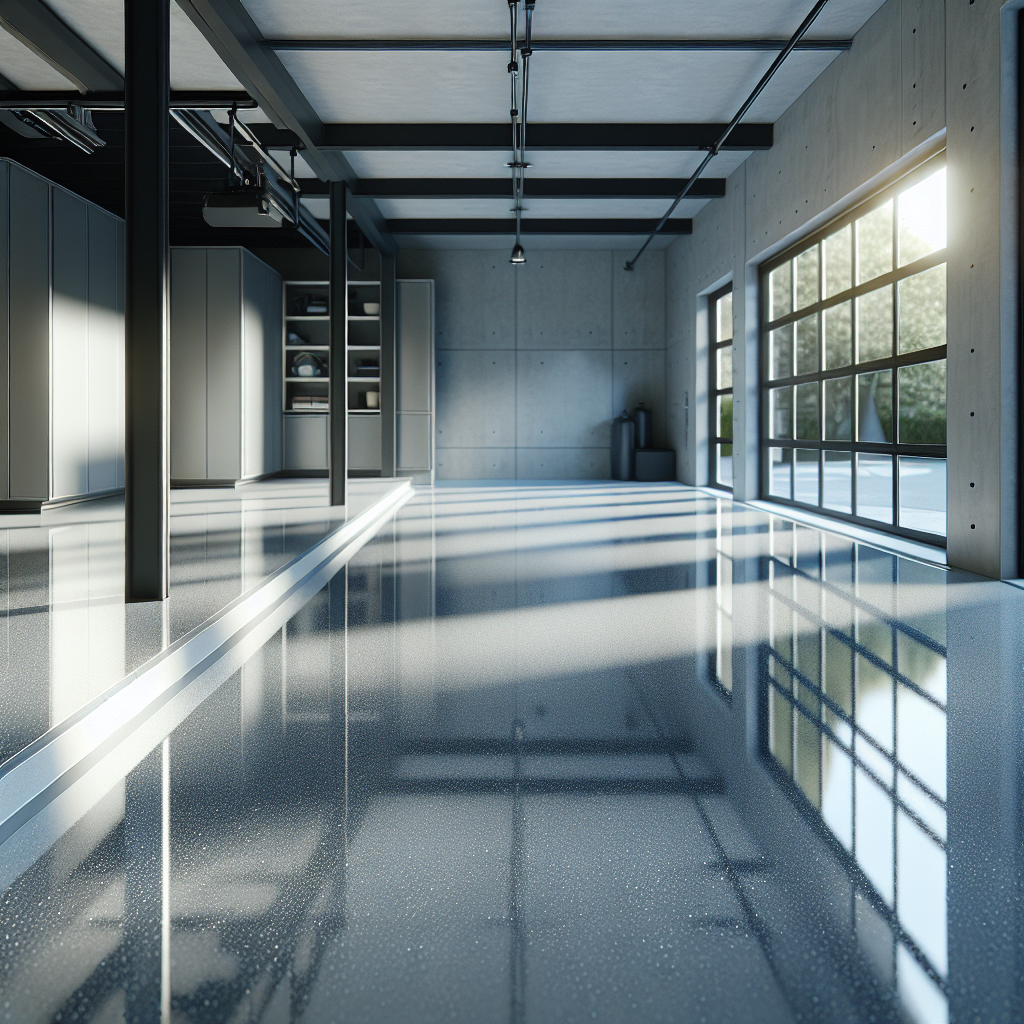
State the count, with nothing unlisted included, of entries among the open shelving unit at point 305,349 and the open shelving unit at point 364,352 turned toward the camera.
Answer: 2

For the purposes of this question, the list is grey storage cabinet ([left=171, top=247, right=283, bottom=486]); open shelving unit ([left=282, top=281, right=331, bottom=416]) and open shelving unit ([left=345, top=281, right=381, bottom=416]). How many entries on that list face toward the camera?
3

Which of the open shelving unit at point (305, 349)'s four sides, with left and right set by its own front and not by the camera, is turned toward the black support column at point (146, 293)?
front

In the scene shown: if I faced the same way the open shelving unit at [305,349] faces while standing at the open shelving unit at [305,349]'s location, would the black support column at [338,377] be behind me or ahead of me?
ahead

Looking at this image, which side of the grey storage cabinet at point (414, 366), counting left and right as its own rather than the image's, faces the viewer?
front

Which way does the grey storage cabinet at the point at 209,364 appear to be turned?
toward the camera

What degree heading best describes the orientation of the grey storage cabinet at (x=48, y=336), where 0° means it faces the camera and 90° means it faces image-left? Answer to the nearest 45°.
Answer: approximately 315°

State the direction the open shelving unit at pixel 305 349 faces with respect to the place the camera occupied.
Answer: facing the viewer

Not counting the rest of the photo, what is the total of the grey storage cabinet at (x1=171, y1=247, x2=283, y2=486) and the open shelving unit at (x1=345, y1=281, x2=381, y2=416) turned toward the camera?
2

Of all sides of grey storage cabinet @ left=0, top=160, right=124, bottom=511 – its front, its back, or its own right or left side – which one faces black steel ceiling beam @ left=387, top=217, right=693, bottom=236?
left
